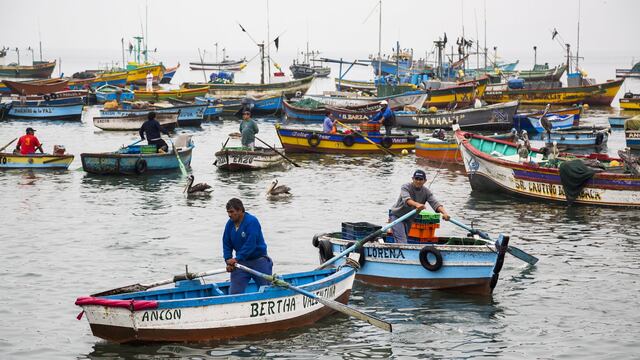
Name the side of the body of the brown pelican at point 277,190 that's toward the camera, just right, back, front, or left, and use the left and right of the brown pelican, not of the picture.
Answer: left

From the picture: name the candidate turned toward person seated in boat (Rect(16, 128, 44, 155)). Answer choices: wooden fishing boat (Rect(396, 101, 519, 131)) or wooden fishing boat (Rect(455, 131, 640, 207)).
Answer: wooden fishing boat (Rect(455, 131, 640, 207))

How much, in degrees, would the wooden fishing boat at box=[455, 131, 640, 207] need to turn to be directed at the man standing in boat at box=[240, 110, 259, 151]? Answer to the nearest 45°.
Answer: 0° — it already faces them

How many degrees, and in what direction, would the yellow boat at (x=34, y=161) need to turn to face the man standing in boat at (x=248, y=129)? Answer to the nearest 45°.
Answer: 0° — it already faces them

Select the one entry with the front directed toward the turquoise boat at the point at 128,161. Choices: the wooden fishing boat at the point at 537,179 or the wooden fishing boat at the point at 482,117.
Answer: the wooden fishing boat at the point at 537,179

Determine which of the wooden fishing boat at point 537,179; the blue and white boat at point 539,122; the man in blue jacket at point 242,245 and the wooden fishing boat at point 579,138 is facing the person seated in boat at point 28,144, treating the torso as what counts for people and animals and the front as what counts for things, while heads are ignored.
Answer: the wooden fishing boat at point 537,179

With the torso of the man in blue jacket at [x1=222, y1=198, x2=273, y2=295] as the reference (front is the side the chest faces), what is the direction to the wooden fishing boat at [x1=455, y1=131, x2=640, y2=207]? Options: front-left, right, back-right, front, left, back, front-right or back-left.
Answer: back

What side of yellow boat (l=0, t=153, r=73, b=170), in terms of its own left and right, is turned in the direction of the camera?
right

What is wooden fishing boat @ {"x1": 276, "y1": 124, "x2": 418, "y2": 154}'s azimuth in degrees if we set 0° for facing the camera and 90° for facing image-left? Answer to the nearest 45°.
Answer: approximately 90°
